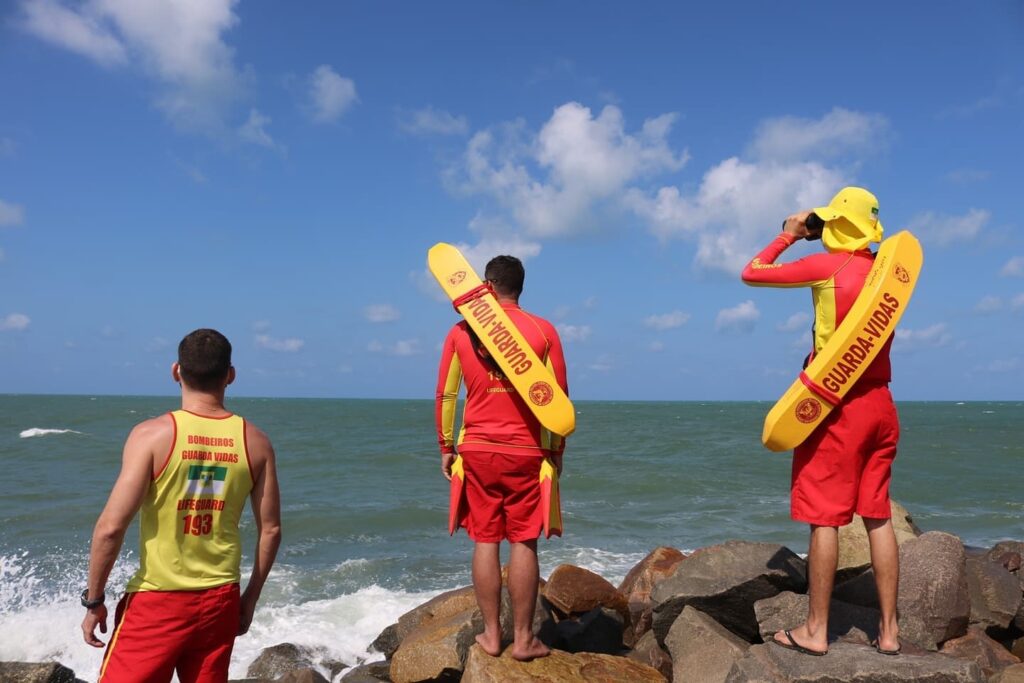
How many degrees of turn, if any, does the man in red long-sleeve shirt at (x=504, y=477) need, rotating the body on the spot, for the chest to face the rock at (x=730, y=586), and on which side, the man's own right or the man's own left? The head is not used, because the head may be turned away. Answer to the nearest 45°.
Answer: approximately 45° to the man's own right

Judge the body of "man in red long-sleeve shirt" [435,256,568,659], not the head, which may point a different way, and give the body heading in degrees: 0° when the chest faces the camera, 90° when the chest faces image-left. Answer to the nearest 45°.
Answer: approximately 180°

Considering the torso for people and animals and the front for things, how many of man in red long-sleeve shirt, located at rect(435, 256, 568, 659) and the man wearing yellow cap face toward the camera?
0

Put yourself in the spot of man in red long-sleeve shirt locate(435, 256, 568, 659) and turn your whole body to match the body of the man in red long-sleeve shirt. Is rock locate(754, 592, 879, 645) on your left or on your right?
on your right

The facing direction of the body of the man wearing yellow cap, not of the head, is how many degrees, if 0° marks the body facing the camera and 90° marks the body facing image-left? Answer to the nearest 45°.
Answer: approximately 135°

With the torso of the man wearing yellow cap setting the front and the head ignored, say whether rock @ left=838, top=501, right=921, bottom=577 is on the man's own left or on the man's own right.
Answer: on the man's own right

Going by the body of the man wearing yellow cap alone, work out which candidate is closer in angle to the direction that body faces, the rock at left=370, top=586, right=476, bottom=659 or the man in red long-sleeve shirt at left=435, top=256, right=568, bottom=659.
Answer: the rock

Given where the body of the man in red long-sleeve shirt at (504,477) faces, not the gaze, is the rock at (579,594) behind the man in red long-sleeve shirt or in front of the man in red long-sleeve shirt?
in front

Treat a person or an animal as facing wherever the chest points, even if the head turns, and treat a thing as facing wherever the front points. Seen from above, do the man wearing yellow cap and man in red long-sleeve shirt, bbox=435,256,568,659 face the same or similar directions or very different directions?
same or similar directions

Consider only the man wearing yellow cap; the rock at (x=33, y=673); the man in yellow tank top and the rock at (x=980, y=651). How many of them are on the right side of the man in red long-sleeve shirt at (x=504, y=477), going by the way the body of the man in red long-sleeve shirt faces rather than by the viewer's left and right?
2

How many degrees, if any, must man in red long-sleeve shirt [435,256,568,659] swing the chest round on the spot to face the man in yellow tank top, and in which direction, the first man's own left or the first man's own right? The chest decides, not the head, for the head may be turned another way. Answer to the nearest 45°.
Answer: approximately 135° to the first man's own left

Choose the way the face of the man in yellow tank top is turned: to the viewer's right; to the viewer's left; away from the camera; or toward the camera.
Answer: away from the camera

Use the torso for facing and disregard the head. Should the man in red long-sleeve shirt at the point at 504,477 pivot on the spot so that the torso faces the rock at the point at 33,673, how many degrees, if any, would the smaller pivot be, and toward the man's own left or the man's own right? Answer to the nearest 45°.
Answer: approximately 90° to the man's own left

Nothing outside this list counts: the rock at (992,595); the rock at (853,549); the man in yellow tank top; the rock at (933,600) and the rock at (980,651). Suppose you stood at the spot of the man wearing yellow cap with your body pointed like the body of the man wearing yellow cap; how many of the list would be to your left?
1

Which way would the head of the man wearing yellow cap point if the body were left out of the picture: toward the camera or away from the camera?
away from the camera
